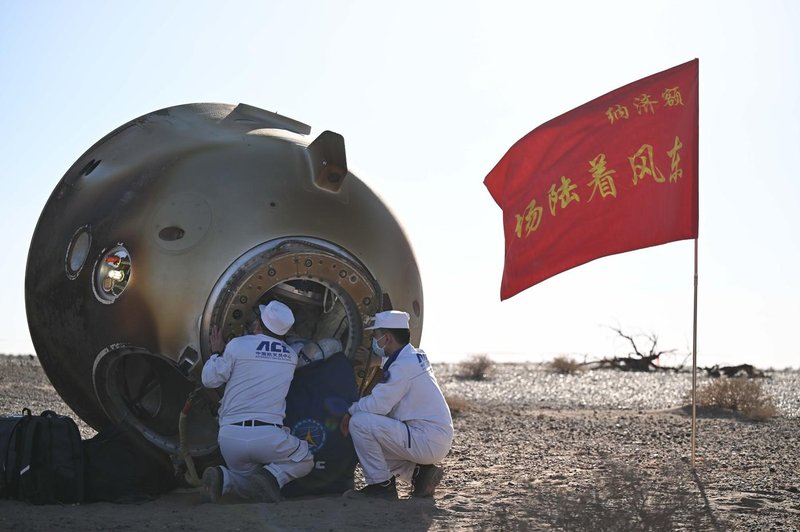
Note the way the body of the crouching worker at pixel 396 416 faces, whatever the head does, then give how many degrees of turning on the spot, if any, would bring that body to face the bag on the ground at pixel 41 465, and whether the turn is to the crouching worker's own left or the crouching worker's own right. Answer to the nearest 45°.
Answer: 0° — they already face it

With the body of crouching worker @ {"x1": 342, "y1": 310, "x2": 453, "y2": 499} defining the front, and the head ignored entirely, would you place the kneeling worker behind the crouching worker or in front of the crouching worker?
in front

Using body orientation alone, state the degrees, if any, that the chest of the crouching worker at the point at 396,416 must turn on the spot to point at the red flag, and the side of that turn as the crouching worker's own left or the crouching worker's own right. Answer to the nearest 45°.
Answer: approximately 135° to the crouching worker's own right

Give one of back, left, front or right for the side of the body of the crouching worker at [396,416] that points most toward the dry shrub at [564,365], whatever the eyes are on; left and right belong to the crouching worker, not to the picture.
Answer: right

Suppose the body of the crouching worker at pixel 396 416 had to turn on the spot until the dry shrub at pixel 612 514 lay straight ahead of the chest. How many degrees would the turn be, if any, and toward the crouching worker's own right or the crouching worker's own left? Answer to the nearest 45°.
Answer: approximately 135° to the crouching worker's own left

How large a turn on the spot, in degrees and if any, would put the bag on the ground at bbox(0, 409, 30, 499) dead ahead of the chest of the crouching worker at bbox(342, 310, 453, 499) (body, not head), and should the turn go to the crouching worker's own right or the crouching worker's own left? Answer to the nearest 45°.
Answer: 0° — they already face it

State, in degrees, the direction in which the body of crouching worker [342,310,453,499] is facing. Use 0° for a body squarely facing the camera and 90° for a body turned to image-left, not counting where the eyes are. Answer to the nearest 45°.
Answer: approximately 90°

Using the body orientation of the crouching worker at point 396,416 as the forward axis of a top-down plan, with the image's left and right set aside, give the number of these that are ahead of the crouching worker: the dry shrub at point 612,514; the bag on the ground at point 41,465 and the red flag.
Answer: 1

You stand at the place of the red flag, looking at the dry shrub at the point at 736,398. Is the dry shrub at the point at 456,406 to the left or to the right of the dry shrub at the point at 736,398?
left

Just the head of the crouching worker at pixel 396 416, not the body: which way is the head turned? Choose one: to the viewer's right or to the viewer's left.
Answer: to the viewer's left

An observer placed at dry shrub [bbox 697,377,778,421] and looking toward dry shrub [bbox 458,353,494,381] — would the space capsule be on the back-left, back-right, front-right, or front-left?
back-left
